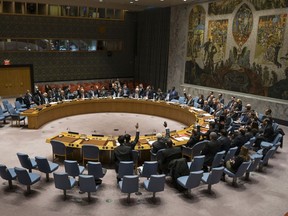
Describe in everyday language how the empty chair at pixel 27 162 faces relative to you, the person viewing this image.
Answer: facing away from the viewer and to the right of the viewer

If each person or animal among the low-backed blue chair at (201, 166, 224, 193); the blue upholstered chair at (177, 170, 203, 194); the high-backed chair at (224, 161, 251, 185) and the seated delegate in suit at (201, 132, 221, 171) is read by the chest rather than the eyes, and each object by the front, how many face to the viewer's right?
0

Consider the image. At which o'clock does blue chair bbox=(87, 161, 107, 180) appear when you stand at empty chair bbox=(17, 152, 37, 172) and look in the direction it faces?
The blue chair is roughly at 3 o'clock from the empty chair.

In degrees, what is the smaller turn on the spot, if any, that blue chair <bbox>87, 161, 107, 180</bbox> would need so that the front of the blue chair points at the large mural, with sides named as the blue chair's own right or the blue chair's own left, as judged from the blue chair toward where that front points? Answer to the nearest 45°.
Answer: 0° — it already faces it

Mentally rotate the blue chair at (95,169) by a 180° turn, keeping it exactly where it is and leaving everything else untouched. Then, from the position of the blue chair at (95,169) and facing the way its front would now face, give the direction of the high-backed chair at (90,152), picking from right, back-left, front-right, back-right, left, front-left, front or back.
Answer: back-right

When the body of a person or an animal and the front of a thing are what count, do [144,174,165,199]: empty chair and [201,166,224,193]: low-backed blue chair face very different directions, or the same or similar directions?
same or similar directions

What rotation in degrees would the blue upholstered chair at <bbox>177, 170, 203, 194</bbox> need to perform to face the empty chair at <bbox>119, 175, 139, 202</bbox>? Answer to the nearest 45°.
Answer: approximately 45° to its left

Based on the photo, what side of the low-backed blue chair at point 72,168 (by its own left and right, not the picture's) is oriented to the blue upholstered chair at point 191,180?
right

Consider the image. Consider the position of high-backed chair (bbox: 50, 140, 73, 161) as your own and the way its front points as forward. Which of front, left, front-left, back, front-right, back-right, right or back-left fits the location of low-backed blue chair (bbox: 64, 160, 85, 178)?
back-right

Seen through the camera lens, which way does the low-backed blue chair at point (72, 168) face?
facing away from the viewer and to the right of the viewer

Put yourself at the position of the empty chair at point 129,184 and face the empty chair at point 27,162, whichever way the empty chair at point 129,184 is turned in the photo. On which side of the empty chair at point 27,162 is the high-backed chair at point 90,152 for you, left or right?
right

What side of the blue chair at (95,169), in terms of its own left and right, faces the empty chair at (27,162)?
left

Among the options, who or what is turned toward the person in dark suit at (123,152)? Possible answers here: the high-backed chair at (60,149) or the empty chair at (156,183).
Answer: the empty chair

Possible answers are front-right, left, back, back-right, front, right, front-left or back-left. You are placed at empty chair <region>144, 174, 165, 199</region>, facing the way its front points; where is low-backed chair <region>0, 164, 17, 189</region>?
front-left

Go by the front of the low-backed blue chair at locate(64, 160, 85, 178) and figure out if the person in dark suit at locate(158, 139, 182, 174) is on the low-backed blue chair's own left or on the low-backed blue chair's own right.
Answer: on the low-backed blue chair's own right

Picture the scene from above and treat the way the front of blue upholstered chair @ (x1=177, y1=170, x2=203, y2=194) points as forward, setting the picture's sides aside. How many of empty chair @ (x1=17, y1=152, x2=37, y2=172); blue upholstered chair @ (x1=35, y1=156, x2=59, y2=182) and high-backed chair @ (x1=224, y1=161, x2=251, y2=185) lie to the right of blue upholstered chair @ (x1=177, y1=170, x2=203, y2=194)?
1

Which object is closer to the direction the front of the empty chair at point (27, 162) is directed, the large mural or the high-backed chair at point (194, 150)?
the large mural

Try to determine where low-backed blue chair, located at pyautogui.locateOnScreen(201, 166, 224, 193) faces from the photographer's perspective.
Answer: facing away from the viewer and to the left of the viewer

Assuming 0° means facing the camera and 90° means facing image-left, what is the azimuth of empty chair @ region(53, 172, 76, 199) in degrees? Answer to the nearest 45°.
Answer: approximately 225°

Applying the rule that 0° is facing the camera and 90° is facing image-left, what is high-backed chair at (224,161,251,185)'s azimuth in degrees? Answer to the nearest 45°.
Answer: approximately 135°
